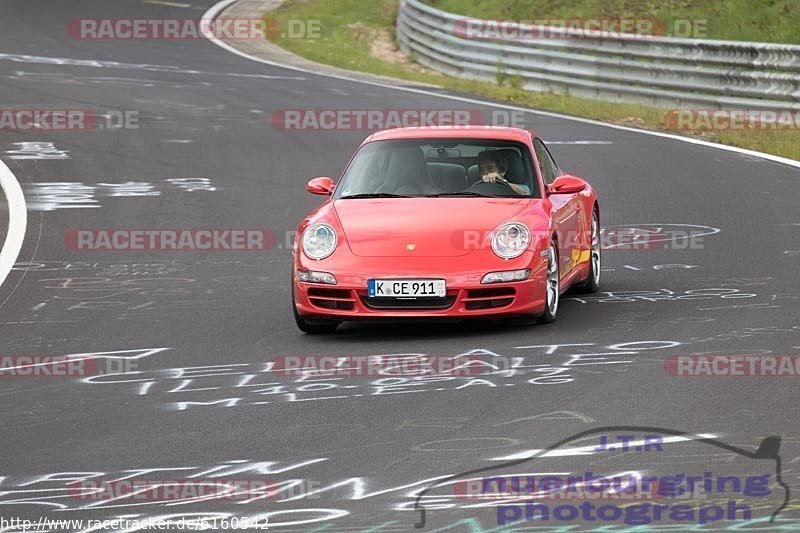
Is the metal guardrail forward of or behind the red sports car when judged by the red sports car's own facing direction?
behind

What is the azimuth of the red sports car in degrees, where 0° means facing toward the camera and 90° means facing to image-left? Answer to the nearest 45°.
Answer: approximately 0°
